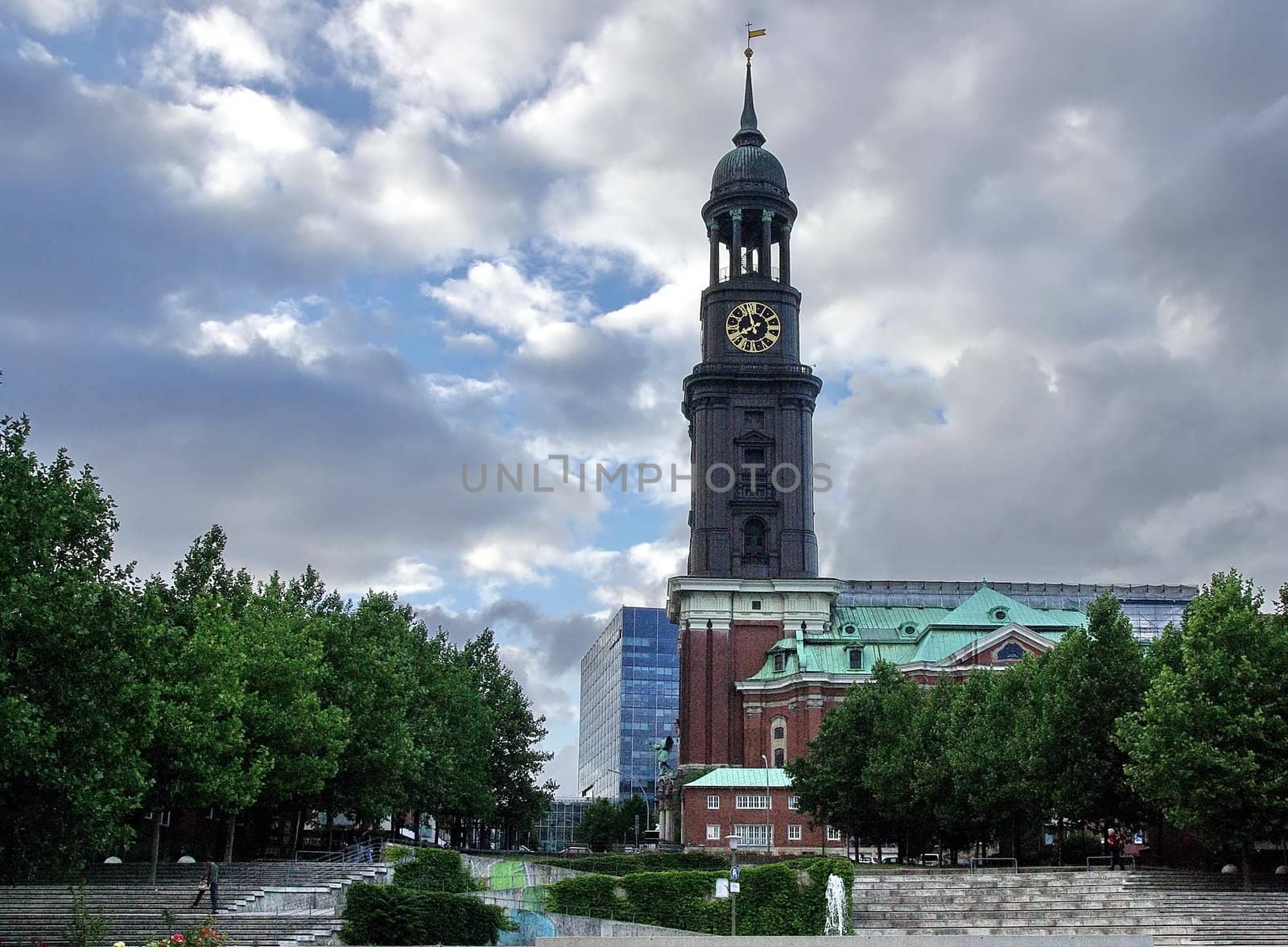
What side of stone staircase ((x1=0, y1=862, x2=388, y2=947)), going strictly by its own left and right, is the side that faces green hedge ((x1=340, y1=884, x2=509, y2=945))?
left

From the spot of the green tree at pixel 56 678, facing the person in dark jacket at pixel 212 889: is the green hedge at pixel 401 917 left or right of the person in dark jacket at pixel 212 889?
right
